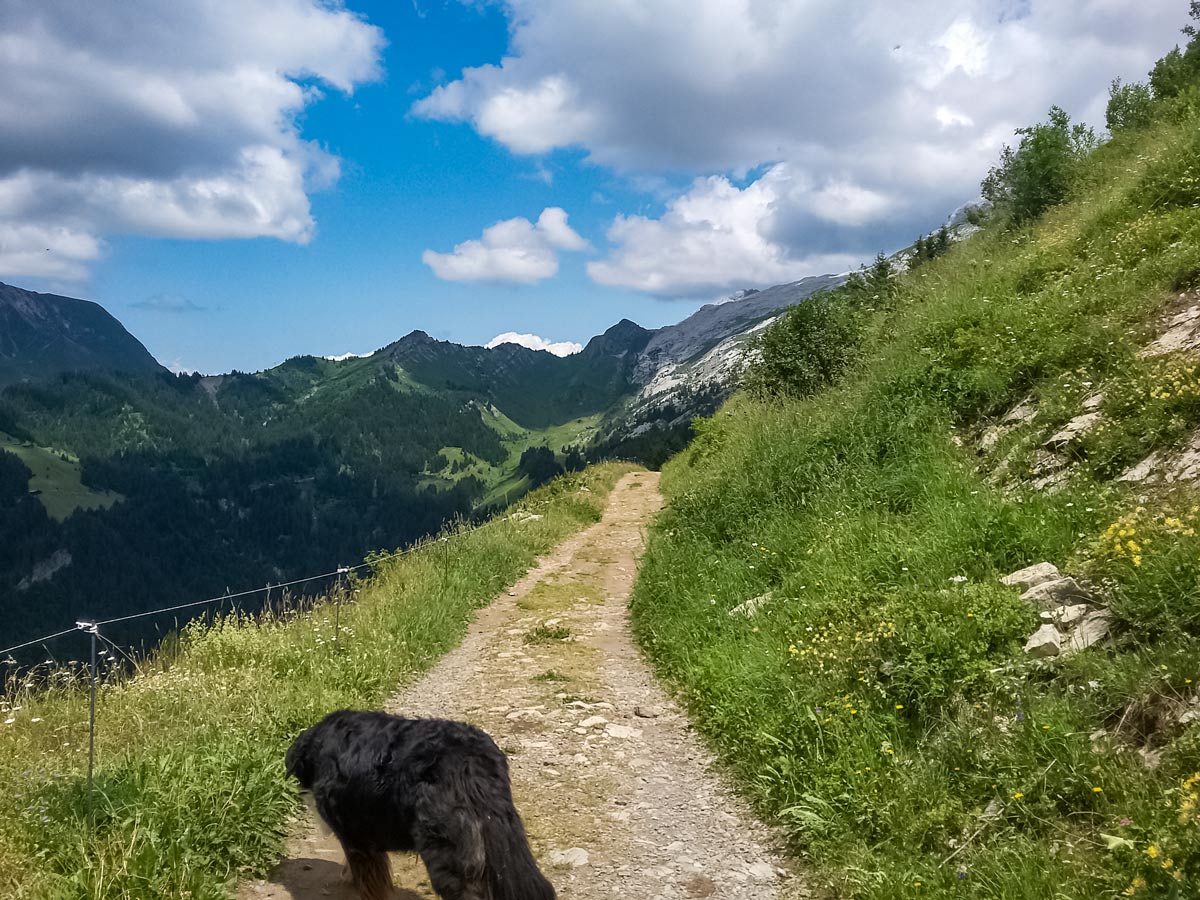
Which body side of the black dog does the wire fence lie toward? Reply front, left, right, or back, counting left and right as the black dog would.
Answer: front

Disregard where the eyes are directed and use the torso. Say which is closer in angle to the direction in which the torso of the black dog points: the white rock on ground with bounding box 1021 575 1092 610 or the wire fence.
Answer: the wire fence

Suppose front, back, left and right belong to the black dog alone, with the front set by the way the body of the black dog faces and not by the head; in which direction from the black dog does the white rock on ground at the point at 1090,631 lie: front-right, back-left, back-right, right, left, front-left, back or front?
back-right

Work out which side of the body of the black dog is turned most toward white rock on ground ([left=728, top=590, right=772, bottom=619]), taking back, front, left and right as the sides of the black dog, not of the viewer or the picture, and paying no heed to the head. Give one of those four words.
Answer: right

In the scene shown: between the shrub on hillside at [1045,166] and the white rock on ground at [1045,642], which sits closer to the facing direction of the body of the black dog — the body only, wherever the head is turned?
the shrub on hillside

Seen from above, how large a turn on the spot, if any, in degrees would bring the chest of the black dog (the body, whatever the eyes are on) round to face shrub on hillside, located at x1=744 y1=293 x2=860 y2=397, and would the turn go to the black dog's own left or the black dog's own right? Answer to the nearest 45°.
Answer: approximately 90° to the black dog's own right

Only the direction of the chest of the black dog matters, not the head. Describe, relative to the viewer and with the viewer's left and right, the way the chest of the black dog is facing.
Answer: facing away from the viewer and to the left of the viewer

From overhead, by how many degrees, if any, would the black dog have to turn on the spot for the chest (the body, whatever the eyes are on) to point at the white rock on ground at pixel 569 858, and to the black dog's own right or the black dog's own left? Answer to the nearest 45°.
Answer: approximately 90° to the black dog's own right

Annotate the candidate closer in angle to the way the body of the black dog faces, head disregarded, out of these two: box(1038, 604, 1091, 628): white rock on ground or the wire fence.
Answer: the wire fence
